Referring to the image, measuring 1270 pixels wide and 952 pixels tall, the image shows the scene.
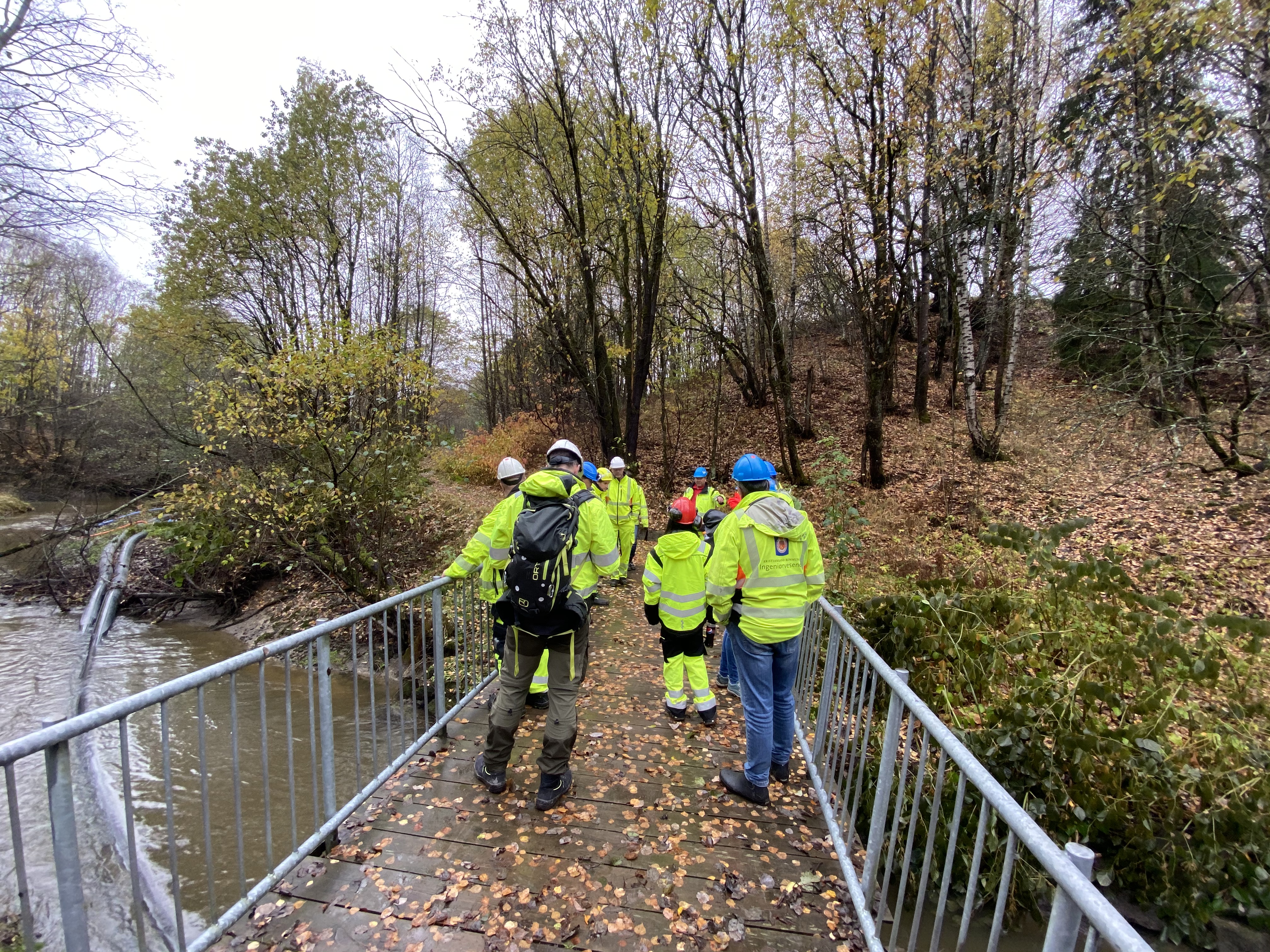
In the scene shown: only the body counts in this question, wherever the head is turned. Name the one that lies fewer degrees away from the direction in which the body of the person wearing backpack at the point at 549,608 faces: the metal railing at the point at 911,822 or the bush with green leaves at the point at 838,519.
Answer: the bush with green leaves

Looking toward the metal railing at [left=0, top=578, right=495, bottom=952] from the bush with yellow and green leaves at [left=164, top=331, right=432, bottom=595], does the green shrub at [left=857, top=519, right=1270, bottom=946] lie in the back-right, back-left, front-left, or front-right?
front-left

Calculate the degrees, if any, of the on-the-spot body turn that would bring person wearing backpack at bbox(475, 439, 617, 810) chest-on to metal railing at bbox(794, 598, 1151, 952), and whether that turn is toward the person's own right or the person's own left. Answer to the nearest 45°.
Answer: approximately 135° to the person's own right

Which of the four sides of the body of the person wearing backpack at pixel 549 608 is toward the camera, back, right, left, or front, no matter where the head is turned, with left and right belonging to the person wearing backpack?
back

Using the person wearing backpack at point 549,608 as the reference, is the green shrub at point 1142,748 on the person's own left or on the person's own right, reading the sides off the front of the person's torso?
on the person's own right

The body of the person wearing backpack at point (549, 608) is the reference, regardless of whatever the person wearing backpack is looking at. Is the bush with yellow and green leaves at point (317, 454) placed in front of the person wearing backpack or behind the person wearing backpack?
in front

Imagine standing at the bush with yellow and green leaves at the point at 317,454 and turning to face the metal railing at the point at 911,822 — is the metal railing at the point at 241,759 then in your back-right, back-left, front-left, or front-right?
front-right

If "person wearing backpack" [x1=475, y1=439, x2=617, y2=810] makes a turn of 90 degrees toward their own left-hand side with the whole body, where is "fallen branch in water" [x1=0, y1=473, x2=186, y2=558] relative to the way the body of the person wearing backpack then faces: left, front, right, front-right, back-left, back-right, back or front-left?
front-right

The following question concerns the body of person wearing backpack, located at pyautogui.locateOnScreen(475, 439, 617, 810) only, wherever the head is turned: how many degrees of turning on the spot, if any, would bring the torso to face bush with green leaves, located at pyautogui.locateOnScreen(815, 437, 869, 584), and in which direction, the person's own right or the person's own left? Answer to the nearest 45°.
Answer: approximately 45° to the person's own right
